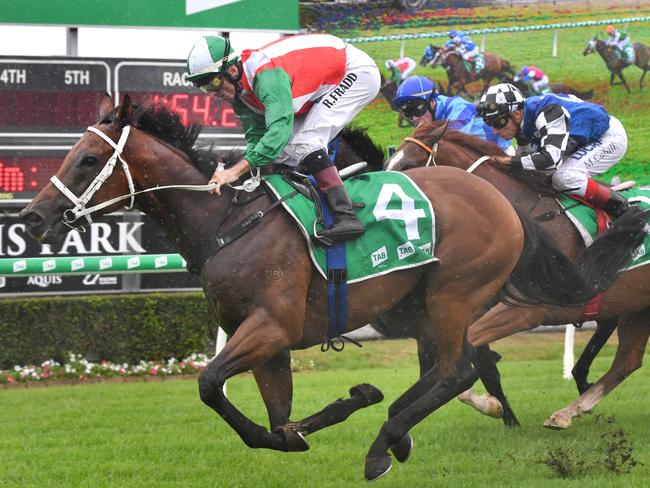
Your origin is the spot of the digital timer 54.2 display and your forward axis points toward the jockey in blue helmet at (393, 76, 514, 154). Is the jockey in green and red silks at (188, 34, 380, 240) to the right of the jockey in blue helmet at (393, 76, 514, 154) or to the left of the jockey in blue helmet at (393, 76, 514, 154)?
right

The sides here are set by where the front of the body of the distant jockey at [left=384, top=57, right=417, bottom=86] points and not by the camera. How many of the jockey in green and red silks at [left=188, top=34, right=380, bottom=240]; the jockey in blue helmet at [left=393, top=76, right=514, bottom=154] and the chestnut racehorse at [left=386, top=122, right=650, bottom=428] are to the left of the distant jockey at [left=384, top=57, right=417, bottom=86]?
3

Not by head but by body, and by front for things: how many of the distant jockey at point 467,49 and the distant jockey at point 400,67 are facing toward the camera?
0

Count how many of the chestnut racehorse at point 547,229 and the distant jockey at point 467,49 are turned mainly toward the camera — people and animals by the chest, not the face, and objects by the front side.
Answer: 0

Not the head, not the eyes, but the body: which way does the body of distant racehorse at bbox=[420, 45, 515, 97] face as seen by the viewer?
to the viewer's left

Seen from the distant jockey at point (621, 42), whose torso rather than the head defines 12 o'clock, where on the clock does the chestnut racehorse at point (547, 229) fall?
The chestnut racehorse is roughly at 9 o'clock from the distant jockey.

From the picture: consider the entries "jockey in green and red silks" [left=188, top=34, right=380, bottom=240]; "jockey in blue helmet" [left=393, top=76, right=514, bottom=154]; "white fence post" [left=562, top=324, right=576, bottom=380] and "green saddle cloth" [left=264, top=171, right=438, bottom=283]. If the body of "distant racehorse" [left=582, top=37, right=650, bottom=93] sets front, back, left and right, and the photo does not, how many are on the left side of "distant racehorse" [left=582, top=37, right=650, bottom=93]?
4

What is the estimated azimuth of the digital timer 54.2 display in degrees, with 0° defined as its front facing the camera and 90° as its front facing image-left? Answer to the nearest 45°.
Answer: approximately 0°

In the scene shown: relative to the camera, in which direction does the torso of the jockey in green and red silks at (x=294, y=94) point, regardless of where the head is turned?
to the viewer's left

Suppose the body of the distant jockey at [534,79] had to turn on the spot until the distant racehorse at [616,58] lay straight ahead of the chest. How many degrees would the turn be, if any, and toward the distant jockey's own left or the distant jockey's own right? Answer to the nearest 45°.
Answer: approximately 135° to the distant jockey's own right

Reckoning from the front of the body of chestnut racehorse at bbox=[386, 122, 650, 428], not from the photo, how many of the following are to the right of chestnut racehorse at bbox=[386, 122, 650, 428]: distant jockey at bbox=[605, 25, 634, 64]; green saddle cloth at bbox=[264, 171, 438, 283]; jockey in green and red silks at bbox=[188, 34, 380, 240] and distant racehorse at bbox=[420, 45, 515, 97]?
2

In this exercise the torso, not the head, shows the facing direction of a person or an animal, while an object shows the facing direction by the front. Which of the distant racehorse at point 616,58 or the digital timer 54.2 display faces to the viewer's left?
the distant racehorse

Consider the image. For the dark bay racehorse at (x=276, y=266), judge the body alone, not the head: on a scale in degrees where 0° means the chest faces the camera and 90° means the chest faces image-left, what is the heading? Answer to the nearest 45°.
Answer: approximately 90°

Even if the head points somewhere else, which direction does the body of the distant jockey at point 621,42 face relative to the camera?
to the viewer's left

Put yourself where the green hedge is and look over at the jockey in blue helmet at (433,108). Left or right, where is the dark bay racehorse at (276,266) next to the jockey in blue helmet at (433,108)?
right
